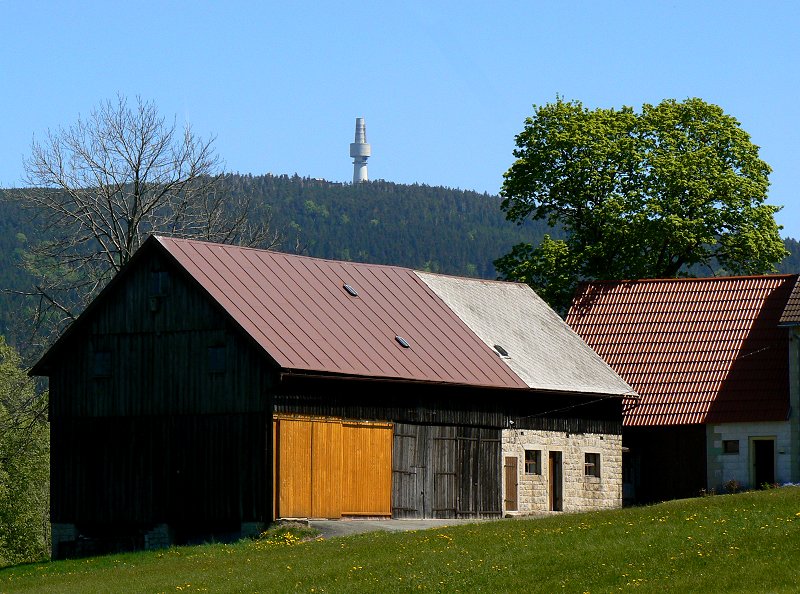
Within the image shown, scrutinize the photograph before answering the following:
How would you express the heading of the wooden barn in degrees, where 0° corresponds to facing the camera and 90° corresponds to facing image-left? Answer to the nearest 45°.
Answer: approximately 315°
